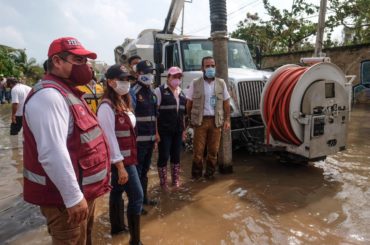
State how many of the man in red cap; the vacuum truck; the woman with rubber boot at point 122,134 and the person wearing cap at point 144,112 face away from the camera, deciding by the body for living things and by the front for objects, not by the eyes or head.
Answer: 0

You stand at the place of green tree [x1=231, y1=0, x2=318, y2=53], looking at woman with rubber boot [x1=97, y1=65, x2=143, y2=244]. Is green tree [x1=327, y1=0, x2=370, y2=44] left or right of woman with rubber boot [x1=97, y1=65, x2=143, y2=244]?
left

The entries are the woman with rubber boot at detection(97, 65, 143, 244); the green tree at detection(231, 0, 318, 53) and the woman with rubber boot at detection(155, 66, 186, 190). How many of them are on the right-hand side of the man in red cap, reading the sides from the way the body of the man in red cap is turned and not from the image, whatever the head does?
0

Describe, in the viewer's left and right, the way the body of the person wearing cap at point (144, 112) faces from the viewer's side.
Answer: facing the viewer and to the right of the viewer

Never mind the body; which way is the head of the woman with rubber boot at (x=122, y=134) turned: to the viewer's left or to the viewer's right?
to the viewer's right

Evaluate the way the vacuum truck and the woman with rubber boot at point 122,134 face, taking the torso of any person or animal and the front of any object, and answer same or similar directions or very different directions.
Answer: same or similar directions

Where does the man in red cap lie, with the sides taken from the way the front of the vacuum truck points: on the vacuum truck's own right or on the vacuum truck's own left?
on the vacuum truck's own right

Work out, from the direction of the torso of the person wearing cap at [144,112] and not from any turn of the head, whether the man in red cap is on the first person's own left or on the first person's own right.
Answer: on the first person's own right

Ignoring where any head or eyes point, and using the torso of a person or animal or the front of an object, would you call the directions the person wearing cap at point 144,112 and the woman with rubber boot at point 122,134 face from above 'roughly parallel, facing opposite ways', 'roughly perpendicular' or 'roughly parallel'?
roughly parallel

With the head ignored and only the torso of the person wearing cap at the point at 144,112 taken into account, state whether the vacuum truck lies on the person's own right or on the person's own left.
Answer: on the person's own left

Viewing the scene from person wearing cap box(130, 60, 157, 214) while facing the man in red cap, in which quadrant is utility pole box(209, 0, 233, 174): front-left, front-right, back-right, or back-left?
back-left

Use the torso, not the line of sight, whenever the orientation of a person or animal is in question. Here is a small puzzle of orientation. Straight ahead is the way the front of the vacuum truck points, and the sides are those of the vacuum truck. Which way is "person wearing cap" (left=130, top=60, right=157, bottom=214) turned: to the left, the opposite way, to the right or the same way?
the same way

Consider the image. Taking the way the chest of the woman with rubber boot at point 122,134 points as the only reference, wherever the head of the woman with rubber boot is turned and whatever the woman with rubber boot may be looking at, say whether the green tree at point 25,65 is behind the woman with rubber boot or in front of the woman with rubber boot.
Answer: behind

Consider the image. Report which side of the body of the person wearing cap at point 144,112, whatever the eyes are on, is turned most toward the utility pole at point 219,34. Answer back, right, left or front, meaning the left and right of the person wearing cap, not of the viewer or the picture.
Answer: left

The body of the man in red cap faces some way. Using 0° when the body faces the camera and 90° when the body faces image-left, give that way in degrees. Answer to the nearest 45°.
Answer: approximately 270°

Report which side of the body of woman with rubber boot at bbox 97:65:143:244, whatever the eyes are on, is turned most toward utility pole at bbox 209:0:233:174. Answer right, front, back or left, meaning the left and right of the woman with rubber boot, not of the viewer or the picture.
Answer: left
